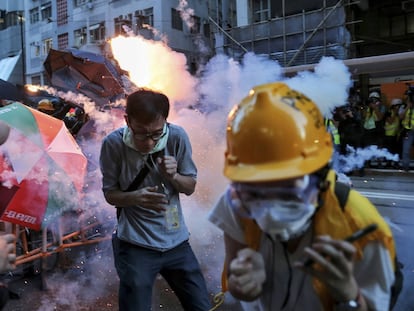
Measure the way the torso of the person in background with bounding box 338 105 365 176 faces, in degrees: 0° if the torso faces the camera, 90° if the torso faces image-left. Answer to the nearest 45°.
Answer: approximately 45°

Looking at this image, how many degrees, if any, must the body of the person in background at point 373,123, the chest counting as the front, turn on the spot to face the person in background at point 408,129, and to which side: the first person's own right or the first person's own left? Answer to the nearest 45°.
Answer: approximately 45° to the first person's own left

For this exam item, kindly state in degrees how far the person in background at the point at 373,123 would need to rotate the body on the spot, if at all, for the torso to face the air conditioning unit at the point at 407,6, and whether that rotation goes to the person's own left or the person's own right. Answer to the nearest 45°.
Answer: approximately 180°

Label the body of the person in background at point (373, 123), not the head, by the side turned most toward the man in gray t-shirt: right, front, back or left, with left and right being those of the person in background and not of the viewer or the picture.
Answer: front

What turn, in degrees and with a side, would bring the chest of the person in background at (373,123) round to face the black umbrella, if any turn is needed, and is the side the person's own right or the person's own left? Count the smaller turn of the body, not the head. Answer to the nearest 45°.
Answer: approximately 45° to the person's own right

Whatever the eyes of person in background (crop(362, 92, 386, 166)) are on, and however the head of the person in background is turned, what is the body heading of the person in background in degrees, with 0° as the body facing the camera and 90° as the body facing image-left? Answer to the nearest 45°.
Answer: approximately 0°

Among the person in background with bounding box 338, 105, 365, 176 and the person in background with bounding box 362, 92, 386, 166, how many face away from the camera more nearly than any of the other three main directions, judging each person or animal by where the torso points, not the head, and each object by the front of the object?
0

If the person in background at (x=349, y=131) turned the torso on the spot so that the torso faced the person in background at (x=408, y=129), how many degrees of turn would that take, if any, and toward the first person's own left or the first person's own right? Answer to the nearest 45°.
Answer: approximately 135° to the first person's own left

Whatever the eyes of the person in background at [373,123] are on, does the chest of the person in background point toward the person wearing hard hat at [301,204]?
yes
